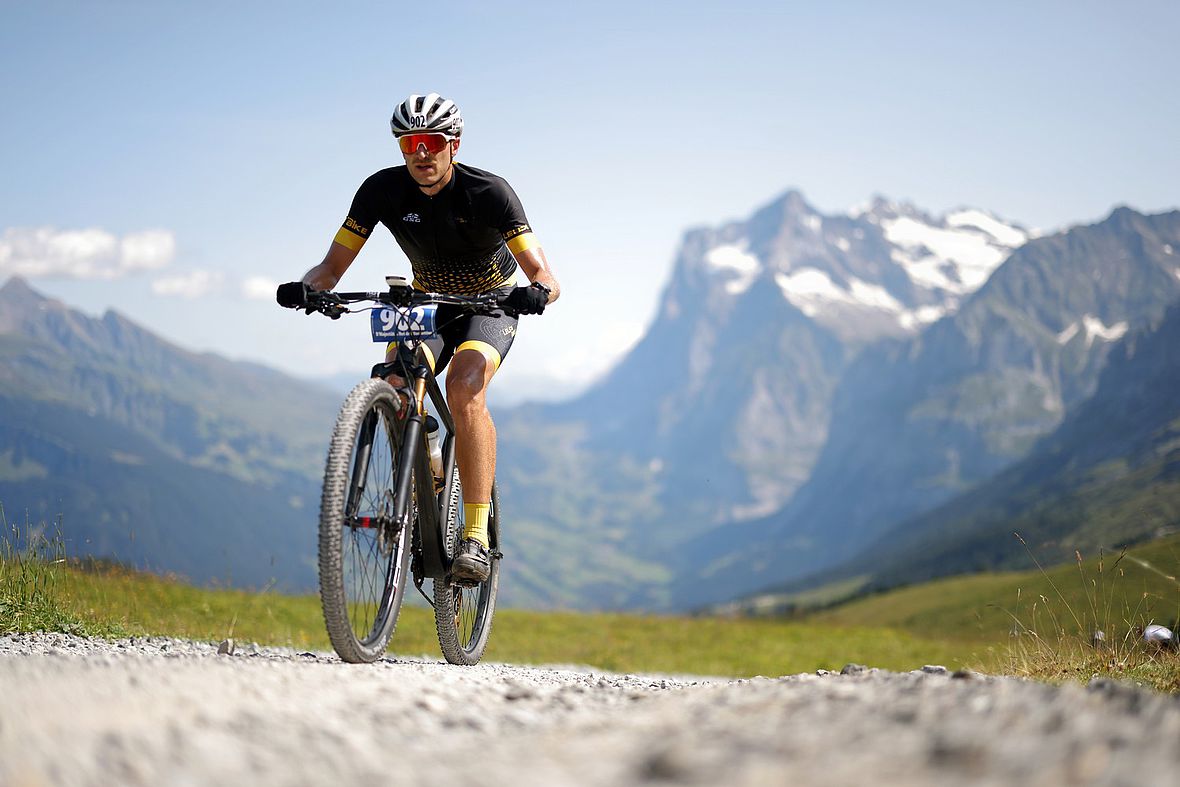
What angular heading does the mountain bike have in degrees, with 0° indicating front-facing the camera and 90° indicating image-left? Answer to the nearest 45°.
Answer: approximately 0°
